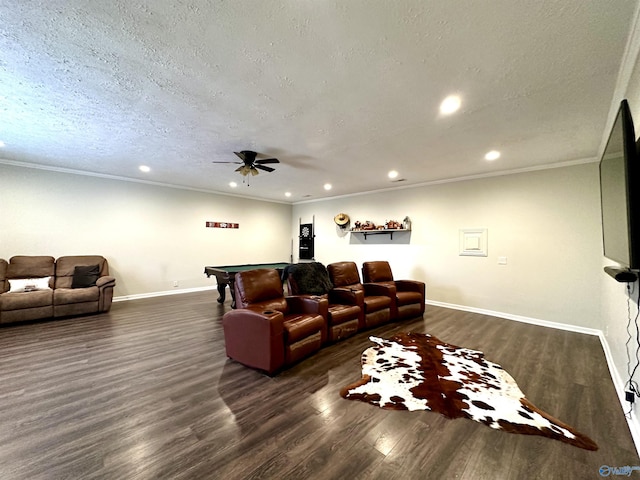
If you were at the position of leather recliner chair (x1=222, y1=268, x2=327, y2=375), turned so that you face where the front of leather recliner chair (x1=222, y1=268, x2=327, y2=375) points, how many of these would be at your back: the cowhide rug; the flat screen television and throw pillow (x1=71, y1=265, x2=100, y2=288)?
1

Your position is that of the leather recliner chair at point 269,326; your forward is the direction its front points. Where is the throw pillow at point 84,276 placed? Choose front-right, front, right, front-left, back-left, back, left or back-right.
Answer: back

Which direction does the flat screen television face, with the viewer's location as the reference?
facing to the left of the viewer

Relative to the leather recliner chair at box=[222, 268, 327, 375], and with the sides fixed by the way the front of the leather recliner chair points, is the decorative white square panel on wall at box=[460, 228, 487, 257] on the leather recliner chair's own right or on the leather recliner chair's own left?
on the leather recliner chair's own left

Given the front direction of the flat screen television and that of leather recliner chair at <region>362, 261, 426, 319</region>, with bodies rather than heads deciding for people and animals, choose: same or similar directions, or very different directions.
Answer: very different directions

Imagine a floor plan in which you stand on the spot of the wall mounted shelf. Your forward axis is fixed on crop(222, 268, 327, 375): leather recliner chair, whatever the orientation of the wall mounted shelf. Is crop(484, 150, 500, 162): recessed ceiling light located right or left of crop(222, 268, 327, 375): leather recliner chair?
left

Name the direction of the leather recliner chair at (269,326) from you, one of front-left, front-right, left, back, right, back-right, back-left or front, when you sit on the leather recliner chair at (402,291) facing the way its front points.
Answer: right

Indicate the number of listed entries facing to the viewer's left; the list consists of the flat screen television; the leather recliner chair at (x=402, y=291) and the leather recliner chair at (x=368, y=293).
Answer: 1

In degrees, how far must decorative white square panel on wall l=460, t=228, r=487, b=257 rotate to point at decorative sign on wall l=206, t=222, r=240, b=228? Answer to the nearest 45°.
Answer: approximately 90° to its right

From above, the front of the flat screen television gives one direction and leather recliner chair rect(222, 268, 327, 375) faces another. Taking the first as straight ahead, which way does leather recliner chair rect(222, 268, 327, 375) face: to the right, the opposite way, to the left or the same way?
the opposite way
